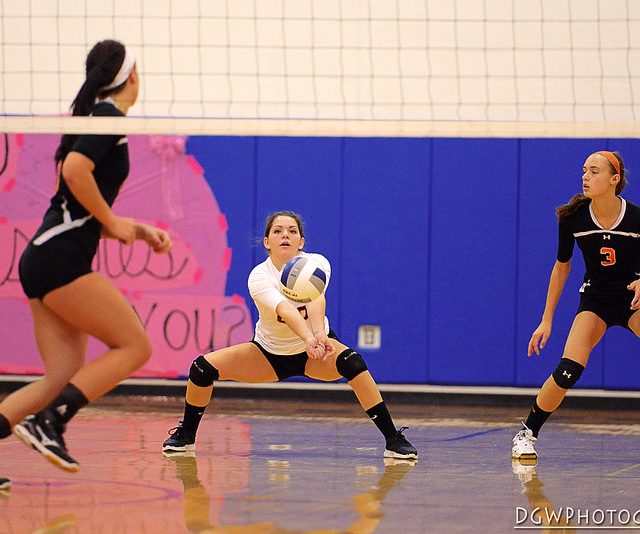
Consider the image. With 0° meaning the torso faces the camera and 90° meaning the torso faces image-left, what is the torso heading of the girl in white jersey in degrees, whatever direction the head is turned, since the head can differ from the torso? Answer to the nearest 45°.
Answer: approximately 0°

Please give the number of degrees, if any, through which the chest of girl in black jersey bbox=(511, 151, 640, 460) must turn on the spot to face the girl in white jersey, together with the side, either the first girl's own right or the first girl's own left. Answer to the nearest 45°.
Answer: approximately 90° to the first girl's own right

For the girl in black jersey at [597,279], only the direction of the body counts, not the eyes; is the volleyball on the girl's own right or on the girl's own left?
on the girl's own right

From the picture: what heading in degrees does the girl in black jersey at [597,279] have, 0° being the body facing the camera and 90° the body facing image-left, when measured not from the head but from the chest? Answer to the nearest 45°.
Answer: approximately 0°

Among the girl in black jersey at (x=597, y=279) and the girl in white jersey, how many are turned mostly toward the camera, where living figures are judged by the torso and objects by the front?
2

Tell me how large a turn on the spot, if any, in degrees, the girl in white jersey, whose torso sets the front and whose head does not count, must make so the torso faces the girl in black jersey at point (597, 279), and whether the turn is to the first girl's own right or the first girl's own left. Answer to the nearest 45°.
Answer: approximately 90° to the first girl's own left
